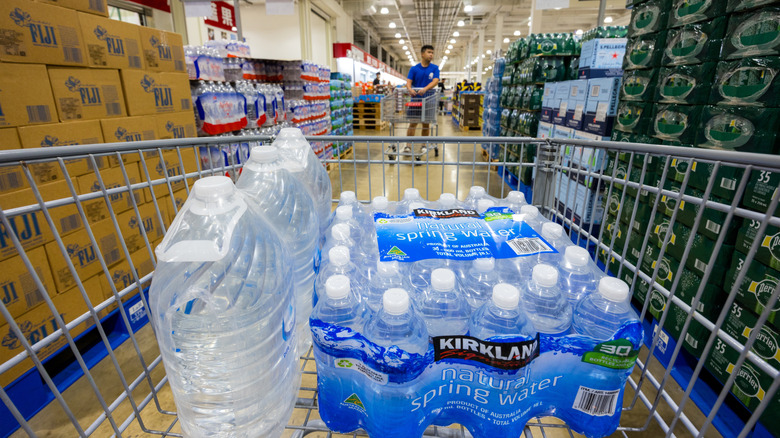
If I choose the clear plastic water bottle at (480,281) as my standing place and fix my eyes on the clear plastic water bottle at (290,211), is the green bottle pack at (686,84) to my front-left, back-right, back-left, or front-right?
back-right

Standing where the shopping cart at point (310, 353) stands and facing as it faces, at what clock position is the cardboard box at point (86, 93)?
The cardboard box is roughly at 10 o'clock from the shopping cart.

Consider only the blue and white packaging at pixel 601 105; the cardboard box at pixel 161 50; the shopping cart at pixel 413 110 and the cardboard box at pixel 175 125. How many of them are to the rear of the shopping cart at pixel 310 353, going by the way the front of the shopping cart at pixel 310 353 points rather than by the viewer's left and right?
0

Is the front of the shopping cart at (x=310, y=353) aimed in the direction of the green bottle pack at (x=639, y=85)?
no

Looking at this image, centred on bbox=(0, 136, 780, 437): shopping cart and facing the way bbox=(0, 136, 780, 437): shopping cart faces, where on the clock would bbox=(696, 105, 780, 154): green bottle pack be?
The green bottle pack is roughly at 3 o'clock from the shopping cart.

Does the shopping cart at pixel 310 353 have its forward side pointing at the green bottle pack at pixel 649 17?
no

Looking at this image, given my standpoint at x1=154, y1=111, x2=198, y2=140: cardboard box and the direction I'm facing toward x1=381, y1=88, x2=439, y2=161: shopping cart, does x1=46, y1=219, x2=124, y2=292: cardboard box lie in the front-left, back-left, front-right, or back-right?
back-right

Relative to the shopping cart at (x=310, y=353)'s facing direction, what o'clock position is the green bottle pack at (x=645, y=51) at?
The green bottle pack is roughly at 2 o'clock from the shopping cart.

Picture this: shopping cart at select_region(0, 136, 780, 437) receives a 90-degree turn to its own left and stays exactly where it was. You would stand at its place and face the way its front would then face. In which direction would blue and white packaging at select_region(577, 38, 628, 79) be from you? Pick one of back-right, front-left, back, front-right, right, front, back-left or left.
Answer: back-right

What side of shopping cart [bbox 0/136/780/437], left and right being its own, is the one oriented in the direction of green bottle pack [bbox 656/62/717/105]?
right

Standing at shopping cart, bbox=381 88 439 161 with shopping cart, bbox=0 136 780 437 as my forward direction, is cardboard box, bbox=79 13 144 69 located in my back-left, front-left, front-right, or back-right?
front-right

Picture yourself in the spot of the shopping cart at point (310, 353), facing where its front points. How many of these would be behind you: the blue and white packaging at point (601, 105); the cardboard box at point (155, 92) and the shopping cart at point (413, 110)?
0

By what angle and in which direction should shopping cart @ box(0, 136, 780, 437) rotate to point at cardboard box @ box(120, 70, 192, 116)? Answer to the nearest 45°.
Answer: approximately 45° to its left

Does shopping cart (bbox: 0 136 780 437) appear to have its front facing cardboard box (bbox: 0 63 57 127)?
no

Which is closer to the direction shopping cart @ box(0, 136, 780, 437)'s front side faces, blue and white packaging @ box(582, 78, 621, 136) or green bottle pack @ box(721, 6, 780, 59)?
the blue and white packaging

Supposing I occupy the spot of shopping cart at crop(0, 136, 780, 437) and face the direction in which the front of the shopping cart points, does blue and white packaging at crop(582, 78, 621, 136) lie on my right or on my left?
on my right

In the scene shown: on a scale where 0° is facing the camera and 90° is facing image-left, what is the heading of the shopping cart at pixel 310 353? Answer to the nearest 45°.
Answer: approximately 180°

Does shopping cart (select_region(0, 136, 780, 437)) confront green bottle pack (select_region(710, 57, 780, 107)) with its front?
no

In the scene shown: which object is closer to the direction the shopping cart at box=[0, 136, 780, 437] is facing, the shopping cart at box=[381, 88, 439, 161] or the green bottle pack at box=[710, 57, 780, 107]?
the shopping cart

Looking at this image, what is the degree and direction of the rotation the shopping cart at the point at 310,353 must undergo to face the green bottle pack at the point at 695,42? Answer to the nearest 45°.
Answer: approximately 90° to its right
